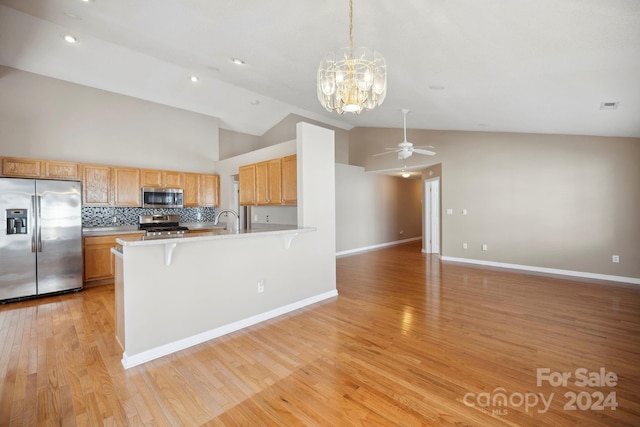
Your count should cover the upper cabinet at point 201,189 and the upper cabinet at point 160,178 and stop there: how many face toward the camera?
2

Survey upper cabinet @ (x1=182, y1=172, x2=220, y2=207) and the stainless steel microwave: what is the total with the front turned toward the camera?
2

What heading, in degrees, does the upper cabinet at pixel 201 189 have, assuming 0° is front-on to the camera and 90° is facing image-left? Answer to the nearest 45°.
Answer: approximately 0°

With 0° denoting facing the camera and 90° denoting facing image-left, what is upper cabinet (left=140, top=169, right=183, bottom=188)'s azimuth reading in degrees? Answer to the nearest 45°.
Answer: approximately 0°

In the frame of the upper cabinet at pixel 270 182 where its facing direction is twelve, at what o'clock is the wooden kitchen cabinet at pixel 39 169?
The wooden kitchen cabinet is roughly at 2 o'clock from the upper cabinet.

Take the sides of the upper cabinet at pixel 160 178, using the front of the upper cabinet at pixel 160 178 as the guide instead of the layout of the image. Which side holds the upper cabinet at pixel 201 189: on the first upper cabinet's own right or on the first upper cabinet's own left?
on the first upper cabinet's own left

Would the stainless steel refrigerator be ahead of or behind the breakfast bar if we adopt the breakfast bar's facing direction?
behind

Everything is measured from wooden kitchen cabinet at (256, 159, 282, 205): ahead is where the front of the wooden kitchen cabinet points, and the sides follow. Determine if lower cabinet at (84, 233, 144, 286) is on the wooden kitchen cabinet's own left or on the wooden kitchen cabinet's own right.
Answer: on the wooden kitchen cabinet's own right

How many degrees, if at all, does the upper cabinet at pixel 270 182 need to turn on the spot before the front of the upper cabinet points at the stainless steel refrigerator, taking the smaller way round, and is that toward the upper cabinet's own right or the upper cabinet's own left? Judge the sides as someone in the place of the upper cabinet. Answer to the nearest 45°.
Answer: approximately 45° to the upper cabinet's own right

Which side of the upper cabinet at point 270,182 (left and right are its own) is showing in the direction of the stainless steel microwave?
right
